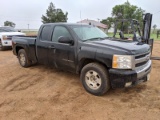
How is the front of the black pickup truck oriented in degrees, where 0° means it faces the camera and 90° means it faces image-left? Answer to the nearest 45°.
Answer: approximately 315°
